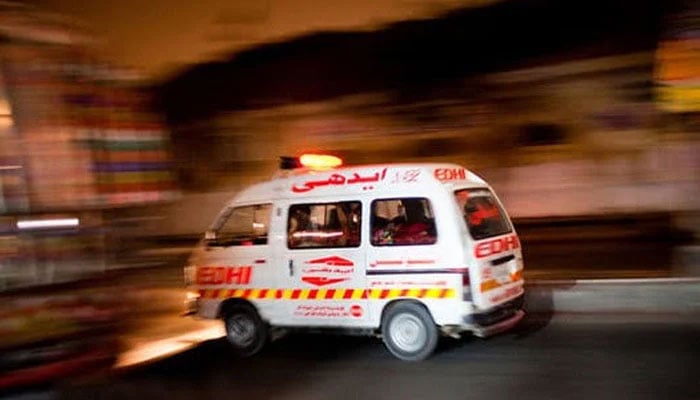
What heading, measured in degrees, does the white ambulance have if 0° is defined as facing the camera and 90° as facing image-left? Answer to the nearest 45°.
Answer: approximately 135°
